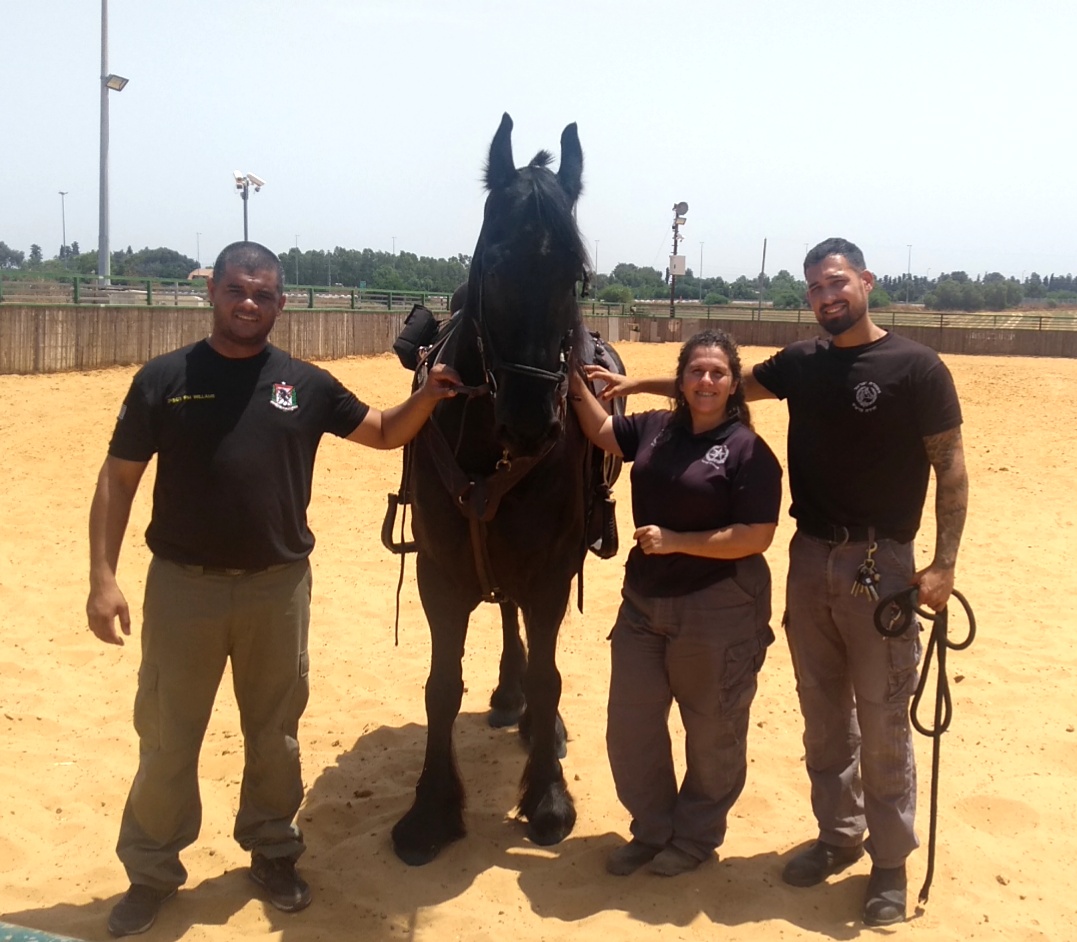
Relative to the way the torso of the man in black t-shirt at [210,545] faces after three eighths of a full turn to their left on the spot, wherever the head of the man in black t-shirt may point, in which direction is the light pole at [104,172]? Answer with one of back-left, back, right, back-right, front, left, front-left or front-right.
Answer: front-left

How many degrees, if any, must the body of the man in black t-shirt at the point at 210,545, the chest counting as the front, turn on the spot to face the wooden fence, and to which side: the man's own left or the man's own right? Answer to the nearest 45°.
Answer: approximately 180°

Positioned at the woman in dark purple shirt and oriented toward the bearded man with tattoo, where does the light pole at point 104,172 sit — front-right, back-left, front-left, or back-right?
back-left

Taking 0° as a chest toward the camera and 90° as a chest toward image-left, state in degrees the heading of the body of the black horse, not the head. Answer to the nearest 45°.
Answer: approximately 0°

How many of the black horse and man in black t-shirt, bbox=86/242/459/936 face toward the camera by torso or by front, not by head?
2

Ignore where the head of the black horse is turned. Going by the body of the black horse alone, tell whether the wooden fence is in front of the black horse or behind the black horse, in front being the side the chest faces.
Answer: behind

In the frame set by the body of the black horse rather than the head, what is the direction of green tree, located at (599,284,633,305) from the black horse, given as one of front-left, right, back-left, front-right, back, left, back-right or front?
back
